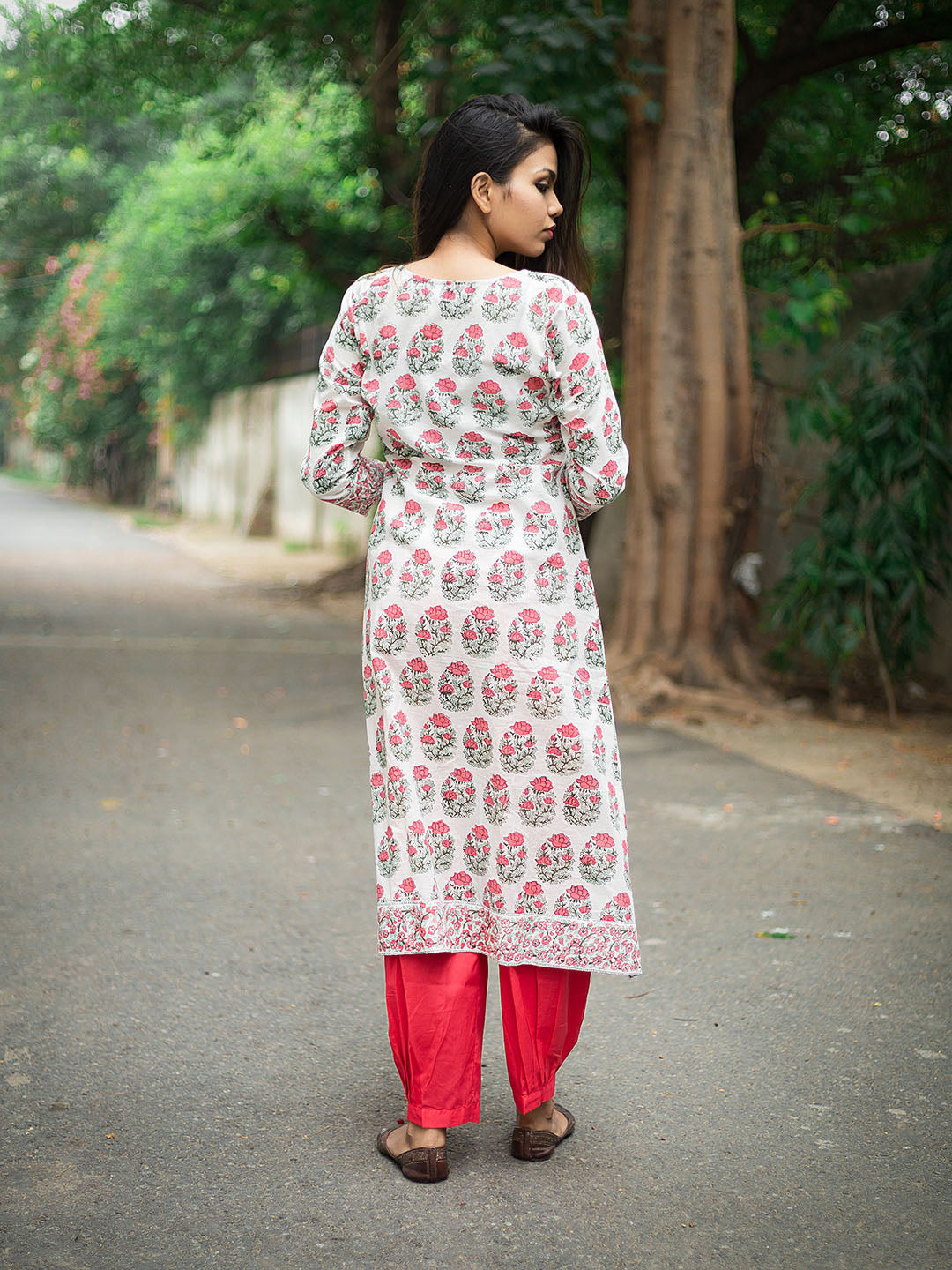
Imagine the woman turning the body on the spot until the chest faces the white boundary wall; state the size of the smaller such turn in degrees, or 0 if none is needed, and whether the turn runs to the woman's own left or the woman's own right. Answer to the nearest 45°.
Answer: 0° — they already face it

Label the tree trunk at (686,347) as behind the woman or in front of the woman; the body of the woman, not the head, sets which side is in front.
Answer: in front

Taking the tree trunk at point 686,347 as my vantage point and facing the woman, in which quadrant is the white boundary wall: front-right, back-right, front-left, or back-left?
back-right

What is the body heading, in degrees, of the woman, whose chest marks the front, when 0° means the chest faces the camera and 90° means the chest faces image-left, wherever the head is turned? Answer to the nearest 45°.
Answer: approximately 180°

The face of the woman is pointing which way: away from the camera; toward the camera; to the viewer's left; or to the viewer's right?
to the viewer's right
